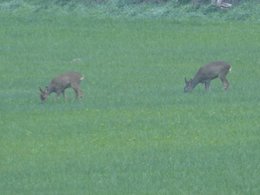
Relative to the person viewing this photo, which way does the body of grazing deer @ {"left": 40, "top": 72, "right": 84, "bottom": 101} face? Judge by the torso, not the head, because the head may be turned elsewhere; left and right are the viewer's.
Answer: facing to the left of the viewer

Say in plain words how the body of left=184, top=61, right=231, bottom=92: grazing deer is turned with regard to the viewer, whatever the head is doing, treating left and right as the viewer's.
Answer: facing to the left of the viewer

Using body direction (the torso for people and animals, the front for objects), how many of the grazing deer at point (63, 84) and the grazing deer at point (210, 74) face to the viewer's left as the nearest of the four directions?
2

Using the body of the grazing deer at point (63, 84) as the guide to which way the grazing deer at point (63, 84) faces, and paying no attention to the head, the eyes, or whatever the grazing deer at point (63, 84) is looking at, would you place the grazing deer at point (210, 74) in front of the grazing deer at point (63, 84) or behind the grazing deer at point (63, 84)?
behind
